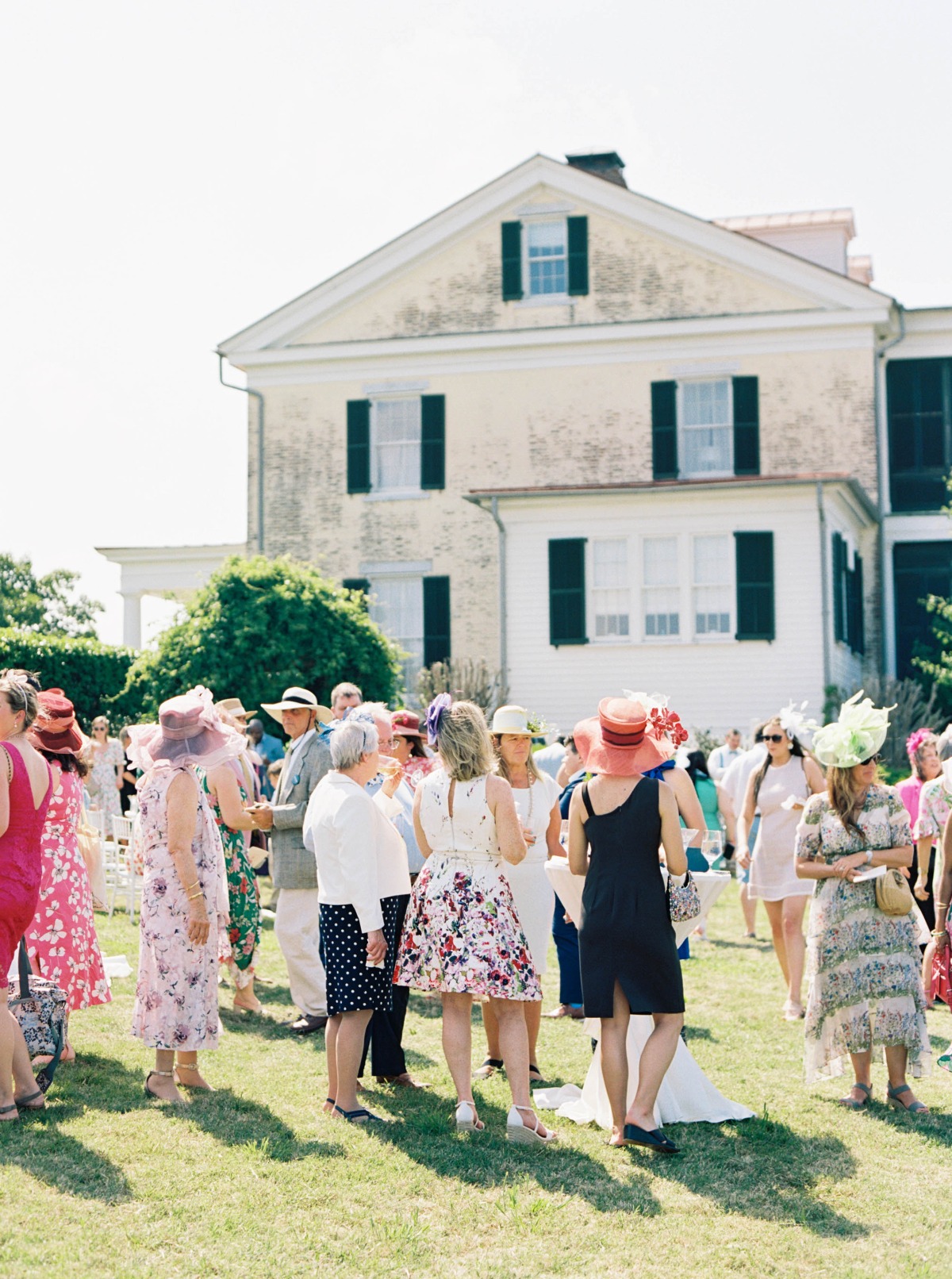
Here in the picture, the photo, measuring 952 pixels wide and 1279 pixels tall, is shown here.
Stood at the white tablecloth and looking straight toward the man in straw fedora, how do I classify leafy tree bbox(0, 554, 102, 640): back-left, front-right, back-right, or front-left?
front-right

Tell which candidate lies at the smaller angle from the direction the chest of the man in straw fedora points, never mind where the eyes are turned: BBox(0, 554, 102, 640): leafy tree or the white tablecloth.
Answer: the white tablecloth

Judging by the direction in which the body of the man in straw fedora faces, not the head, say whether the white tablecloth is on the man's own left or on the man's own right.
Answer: on the man's own left
